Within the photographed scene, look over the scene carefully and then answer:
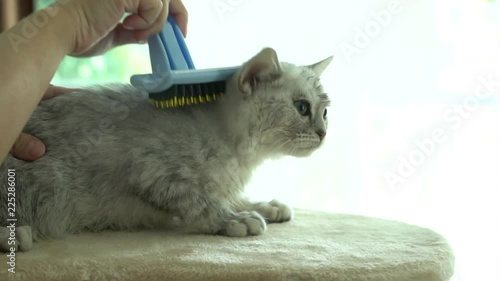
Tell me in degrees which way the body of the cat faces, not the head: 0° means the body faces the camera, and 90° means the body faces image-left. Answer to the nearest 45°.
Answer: approximately 270°
